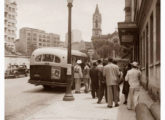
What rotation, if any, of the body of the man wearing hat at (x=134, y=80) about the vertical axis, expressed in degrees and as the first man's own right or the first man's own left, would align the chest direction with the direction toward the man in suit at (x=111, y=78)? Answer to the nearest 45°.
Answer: approximately 45° to the first man's own left

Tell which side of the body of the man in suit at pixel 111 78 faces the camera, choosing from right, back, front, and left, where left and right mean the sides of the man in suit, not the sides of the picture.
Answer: back

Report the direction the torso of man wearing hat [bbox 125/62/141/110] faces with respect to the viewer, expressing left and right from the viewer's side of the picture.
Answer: facing away from the viewer

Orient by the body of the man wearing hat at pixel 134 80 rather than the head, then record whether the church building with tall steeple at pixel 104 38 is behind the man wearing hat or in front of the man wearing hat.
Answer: in front

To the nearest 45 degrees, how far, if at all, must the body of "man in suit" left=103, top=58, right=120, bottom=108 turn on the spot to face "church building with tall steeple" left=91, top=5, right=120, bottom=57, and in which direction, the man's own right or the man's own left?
0° — they already face it

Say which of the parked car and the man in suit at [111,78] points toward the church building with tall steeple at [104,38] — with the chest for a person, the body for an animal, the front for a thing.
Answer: the man in suit

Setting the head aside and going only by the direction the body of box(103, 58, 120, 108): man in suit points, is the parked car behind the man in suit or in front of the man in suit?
in front
